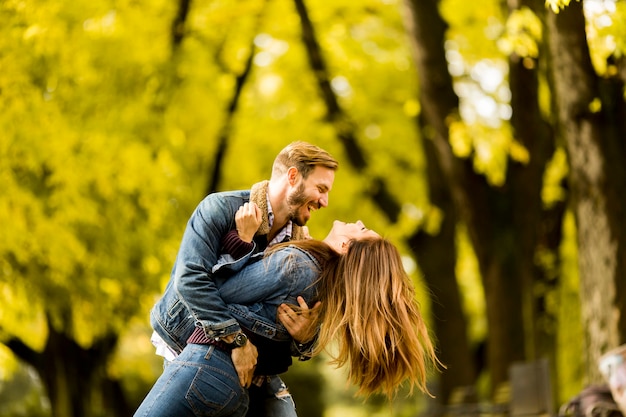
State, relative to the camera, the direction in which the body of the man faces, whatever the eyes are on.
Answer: to the viewer's right

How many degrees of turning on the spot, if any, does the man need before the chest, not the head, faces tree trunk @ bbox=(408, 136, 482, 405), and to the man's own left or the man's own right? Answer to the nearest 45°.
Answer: approximately 90° to the man's own left

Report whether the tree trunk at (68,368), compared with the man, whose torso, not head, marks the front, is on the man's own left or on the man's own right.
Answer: on the man's own left

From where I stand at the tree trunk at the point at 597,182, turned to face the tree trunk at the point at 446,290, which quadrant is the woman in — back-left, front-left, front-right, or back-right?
back-left

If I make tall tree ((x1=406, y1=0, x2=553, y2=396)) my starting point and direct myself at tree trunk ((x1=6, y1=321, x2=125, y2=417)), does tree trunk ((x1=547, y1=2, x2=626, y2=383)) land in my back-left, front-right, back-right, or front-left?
back-left

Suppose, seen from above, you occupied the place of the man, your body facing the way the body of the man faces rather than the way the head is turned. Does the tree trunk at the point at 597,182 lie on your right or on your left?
on your left

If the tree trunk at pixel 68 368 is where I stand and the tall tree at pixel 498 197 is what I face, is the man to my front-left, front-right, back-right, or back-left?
front-right

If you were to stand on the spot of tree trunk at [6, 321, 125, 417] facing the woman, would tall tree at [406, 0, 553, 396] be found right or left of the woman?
left

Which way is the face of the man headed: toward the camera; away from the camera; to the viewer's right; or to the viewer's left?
to the viewer's right
